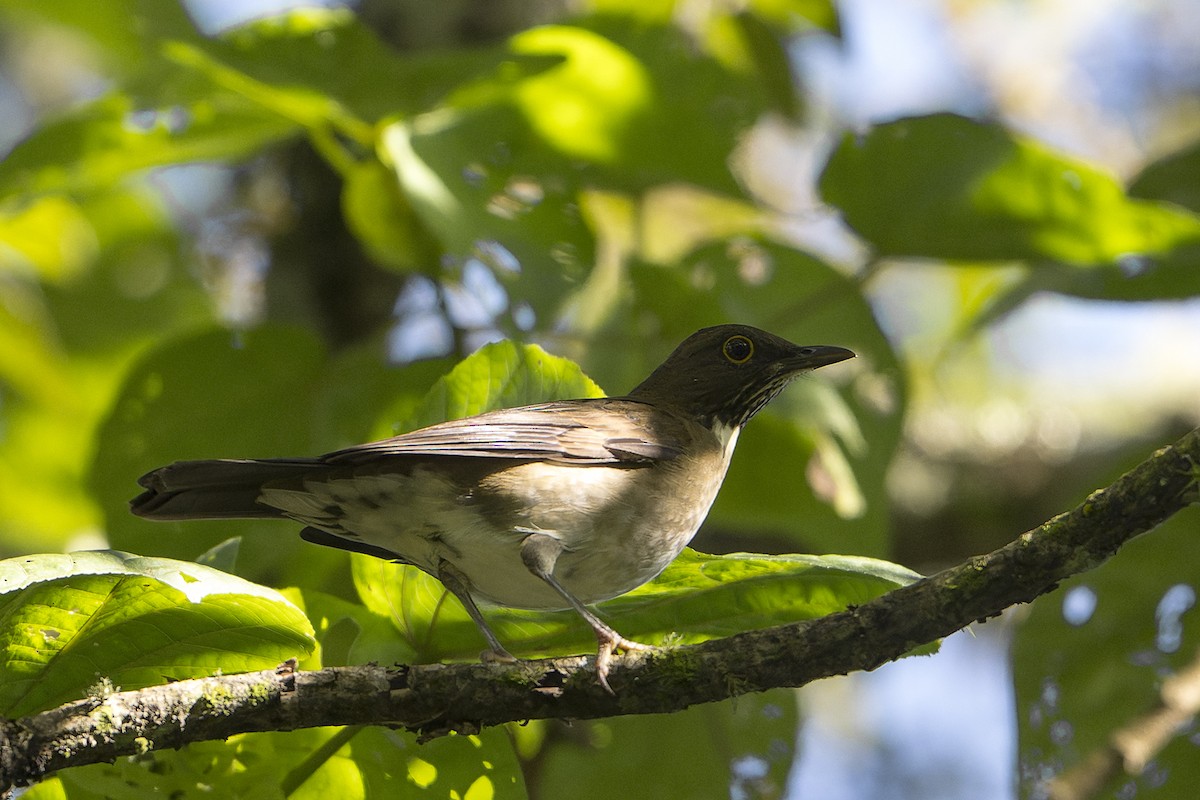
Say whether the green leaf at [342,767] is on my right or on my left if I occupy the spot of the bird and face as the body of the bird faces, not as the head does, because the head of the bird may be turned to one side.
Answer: on my right

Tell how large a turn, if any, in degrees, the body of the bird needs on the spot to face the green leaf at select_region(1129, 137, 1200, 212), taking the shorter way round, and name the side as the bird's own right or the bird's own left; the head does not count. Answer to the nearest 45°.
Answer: approximately 45° to the bird's own left

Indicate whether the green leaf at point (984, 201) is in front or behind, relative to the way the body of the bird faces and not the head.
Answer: in front

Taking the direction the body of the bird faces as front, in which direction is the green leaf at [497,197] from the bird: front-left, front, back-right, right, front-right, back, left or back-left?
left

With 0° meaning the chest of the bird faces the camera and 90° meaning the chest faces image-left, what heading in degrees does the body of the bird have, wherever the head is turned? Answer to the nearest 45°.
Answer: approximately 270°

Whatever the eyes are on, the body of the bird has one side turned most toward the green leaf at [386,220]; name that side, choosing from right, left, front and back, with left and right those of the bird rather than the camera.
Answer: left

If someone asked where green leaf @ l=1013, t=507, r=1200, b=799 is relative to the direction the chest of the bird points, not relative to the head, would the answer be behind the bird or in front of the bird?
in front
